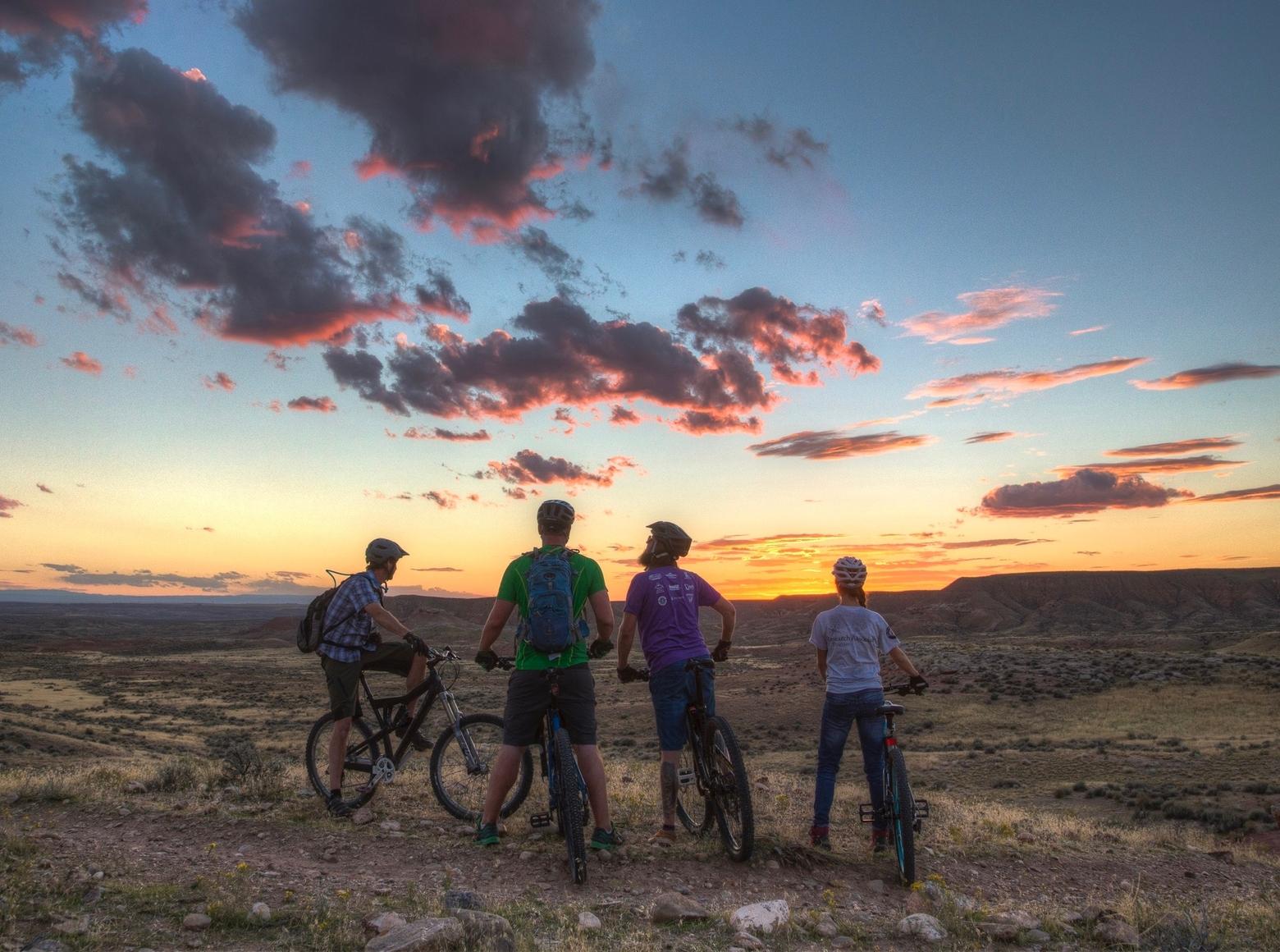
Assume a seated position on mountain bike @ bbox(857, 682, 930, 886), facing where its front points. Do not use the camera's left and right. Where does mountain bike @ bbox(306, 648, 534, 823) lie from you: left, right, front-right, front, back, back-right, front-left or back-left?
left

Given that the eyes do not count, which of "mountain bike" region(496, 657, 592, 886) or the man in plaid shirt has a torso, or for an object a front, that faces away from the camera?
the mountain bike

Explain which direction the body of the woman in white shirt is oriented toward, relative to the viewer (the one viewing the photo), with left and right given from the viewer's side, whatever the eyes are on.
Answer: facing away from the viewer

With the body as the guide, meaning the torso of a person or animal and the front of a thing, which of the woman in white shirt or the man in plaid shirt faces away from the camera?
the woman in white shirt

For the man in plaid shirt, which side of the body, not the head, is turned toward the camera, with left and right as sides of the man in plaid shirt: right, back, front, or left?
right

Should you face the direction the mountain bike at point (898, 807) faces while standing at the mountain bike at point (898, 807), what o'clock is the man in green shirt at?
The man in green shirt is roughly at 8 o'clock from the mountain bike.

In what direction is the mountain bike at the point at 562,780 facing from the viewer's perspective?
away from the camera

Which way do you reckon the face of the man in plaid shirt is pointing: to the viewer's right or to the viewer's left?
to the viewer's right

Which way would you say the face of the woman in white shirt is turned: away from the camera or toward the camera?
away from the camera

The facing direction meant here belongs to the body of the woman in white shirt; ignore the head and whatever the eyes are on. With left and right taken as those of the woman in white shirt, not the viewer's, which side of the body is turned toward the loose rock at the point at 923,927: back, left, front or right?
back

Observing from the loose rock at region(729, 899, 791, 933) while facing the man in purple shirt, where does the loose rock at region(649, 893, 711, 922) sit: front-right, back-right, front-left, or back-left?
front-left

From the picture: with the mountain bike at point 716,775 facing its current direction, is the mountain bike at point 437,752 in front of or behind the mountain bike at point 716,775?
in front

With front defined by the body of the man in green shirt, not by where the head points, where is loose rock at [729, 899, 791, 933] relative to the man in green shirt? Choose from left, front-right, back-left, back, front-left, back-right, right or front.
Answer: back-right

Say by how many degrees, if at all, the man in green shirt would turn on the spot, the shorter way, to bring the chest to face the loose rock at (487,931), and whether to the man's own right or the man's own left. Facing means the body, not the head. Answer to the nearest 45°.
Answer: approximately 180°

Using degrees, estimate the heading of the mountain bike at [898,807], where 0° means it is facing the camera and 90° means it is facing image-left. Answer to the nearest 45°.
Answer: approximately 180°

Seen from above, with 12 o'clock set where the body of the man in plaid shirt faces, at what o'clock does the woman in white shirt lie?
The woman in white shirt is roughly at 1 o'clock from the man in plaid shirt.

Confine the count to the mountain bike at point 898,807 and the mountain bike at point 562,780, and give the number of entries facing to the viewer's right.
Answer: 0

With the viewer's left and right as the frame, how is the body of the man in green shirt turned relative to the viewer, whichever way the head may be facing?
facing away from the viewer
